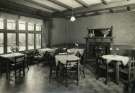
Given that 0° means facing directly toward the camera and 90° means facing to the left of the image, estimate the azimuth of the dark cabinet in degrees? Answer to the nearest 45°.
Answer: approximately 0°
